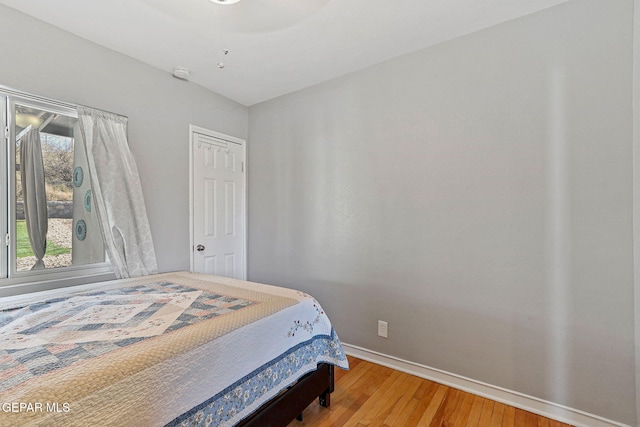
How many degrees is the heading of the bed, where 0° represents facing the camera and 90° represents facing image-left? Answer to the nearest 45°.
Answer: approximately 225°

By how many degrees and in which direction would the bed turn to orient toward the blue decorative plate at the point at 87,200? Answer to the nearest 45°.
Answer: approximately 90° to its left

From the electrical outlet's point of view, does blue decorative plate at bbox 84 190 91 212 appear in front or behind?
in front

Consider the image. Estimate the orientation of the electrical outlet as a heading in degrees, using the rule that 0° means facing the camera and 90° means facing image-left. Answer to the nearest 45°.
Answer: approximately 45°

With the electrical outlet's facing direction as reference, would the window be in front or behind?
in front

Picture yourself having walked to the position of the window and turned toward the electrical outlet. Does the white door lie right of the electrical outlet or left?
left

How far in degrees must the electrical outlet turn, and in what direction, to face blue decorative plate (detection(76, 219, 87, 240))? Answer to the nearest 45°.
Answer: approximately 45° to its right

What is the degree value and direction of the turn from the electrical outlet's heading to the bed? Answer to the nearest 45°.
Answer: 0° — it already faces it

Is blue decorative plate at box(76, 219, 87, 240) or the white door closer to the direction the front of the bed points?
the white door

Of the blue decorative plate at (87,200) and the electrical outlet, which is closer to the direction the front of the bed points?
the electrical outlet

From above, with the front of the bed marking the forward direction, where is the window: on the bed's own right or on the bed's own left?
on the bed's own left
